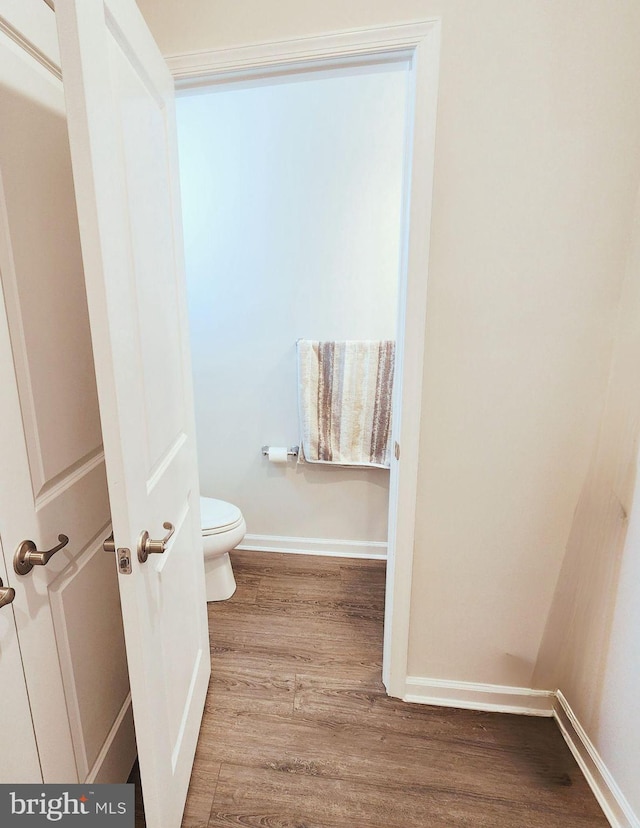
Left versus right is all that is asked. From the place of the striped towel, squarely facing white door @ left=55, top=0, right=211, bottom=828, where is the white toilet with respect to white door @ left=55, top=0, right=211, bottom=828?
right

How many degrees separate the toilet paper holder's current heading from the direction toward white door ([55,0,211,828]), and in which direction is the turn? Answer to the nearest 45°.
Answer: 0° — it already faces it

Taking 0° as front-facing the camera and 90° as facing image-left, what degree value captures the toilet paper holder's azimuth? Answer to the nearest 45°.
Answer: approximately 0°

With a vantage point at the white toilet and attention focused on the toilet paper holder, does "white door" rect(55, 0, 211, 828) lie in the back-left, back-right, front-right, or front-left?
back-right
